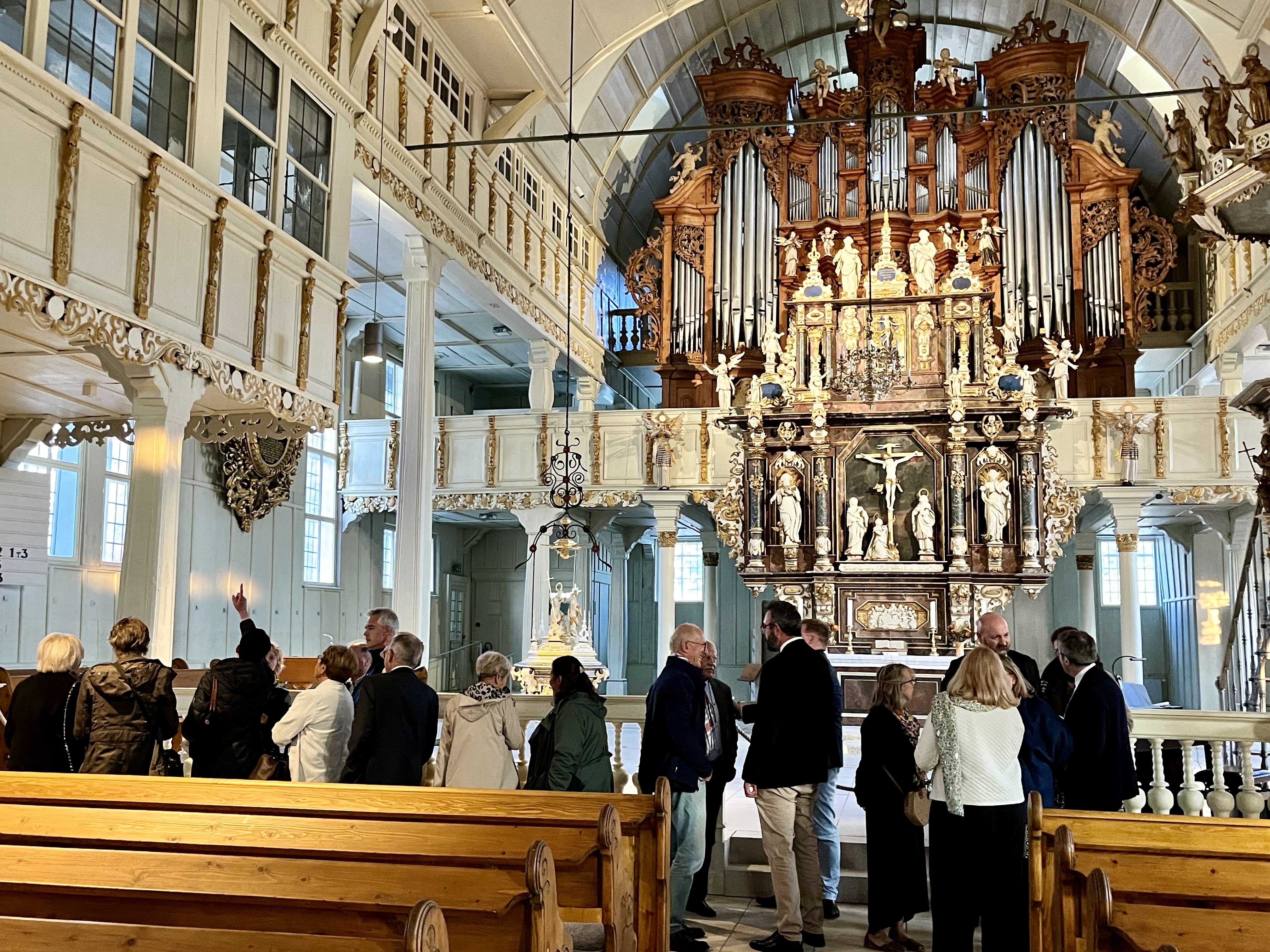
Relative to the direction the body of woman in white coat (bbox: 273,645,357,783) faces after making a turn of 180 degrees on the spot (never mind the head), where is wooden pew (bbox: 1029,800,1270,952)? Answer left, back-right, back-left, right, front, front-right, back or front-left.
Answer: front

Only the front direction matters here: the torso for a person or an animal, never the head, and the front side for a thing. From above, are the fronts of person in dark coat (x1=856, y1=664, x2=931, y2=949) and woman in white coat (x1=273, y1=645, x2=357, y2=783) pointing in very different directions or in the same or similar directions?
very different directions

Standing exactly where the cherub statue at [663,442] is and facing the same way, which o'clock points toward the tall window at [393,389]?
The tall window is roughly at 4 o'clock from the cherub statue.

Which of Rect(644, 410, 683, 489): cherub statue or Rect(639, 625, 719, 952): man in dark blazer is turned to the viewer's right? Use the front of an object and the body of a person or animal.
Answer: the man in dark blazer

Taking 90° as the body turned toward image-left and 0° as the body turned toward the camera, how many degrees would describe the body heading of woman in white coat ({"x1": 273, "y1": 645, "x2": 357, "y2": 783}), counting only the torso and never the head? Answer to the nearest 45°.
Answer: approximately 135°

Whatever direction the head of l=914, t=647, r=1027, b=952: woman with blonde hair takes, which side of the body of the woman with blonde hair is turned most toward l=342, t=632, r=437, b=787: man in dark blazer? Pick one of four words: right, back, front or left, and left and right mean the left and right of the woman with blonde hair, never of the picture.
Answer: left

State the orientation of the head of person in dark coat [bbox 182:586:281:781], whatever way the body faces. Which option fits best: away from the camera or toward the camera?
away from the camera

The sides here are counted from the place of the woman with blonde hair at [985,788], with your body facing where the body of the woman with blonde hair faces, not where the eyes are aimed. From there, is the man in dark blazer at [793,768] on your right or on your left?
on your left

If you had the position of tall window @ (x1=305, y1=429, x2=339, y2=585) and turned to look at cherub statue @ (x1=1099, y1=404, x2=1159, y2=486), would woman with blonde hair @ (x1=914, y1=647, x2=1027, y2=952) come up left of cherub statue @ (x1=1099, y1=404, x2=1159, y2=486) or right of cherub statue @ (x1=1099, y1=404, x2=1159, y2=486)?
right

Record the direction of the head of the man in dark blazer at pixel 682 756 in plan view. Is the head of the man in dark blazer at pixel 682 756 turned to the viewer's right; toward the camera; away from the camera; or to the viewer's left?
to the viewer's right

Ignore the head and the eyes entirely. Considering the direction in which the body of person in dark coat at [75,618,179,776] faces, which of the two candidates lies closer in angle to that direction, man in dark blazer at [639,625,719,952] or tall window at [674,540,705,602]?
the tall window

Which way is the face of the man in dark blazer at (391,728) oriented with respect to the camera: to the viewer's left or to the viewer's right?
to the viewer's left

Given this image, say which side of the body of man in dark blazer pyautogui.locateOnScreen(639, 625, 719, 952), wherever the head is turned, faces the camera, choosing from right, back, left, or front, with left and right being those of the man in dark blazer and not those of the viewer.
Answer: right

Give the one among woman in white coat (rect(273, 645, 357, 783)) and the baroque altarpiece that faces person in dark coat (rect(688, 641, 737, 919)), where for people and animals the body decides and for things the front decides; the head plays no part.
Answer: the baroque altarpiece

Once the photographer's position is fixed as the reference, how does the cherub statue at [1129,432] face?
facing the viewer

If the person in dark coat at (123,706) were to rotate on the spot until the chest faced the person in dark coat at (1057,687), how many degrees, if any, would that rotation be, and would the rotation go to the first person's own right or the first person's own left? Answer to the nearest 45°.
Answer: approximately 90° to the first person's own right

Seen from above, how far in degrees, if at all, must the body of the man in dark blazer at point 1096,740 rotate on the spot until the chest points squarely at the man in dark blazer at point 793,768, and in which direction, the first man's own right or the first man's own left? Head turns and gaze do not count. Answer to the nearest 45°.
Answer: approximately 45° to the first man's own left

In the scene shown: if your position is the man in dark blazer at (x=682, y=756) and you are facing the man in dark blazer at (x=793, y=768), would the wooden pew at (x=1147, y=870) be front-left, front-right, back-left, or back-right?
front-right
